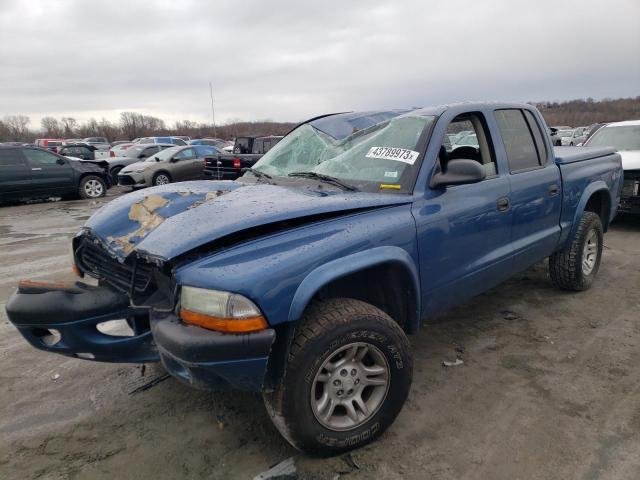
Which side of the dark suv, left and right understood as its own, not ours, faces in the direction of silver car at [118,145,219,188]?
front

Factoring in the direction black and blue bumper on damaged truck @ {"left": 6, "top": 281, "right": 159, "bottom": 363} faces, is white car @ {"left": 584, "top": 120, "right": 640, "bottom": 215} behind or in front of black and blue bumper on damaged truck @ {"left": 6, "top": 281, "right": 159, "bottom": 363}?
behind

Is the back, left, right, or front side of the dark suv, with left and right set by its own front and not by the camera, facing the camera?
right

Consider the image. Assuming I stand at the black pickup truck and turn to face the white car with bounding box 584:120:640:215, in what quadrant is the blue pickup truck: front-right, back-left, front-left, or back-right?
front-right

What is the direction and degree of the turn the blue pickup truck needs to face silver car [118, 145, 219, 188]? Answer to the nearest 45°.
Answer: approximately 135° to its right

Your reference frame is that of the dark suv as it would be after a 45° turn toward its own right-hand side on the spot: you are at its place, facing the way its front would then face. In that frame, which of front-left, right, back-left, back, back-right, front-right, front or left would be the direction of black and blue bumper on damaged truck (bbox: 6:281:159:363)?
front-right

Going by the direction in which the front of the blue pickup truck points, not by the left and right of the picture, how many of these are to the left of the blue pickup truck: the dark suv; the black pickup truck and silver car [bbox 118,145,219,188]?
0

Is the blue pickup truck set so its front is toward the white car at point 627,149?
no

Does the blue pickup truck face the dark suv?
no

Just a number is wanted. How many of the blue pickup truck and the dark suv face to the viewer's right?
1

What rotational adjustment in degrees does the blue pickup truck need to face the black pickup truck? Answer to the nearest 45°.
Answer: approximately 135° to its right

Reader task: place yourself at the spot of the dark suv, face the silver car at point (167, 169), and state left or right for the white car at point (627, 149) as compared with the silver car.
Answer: right

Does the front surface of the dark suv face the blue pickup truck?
no

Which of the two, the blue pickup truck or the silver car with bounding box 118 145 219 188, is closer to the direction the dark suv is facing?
the silver car

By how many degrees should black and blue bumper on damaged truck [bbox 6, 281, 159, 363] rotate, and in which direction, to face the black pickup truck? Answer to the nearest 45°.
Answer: approximately 180°

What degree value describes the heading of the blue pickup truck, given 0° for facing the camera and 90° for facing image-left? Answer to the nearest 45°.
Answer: approximately 45°
